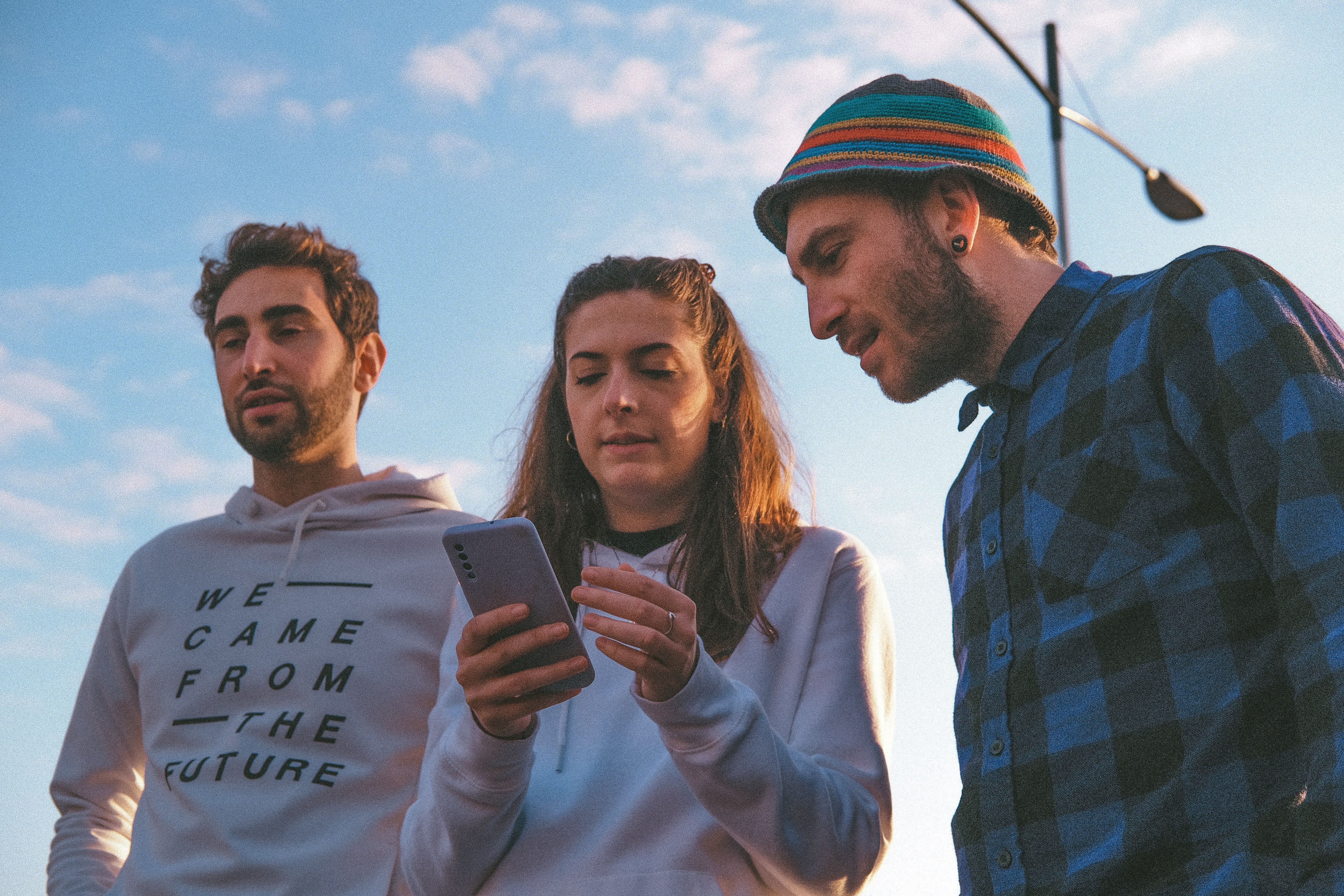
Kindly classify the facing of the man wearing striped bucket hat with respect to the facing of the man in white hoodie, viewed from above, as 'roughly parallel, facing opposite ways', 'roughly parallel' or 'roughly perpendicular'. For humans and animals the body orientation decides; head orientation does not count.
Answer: roughly perpendicular

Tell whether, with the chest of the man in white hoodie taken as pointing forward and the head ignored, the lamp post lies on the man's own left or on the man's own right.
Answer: on the man's own left

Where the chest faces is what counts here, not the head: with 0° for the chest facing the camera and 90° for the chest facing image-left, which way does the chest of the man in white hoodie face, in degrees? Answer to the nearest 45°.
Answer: approximately 0°

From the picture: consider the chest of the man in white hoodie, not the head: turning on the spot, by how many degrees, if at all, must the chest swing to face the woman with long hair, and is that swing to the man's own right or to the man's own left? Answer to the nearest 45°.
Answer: approximately 45° to the man's own left

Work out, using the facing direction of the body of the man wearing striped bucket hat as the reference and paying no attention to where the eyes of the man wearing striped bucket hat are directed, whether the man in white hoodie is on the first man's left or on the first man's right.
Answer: on the first man's right

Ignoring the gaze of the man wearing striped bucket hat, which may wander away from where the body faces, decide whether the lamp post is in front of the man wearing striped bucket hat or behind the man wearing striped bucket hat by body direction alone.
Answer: behind

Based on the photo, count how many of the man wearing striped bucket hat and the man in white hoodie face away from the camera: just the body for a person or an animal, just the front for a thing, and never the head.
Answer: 0

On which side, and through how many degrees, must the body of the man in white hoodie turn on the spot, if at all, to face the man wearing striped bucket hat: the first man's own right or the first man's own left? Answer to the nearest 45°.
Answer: approximately 45° to the first man's own left

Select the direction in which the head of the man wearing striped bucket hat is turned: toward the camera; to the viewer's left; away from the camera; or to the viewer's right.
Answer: to the viewer's left

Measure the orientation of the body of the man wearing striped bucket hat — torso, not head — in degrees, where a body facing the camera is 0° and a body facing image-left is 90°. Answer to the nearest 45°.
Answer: approximately 45°
